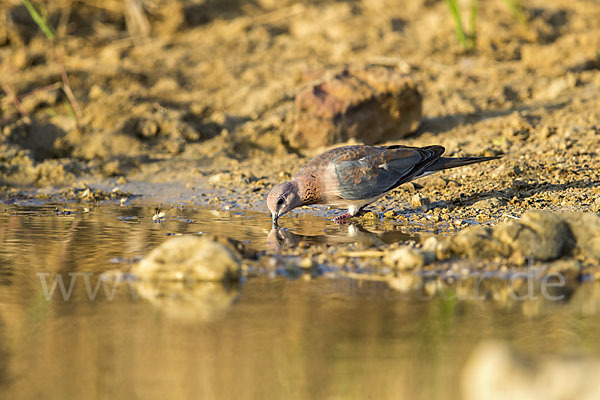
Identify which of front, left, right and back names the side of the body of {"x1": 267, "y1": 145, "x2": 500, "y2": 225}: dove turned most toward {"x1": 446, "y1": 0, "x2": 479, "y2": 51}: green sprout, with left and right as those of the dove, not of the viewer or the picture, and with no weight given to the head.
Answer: right

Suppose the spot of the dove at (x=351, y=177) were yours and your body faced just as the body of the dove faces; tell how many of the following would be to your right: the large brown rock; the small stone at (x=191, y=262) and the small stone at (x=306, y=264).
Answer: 1

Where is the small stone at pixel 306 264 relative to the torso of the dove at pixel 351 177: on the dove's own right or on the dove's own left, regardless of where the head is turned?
on the dove's own left

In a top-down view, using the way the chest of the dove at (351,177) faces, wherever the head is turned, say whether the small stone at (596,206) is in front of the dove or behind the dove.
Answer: behind

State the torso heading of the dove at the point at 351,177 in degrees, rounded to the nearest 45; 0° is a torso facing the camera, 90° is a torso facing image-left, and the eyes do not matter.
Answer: approximately 90°

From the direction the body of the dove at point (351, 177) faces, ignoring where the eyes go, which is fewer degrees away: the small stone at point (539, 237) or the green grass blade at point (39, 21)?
the green grass blade

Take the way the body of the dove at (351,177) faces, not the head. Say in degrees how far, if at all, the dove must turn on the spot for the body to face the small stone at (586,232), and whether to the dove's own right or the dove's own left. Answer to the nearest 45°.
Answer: approximately 135° to the dove's own left

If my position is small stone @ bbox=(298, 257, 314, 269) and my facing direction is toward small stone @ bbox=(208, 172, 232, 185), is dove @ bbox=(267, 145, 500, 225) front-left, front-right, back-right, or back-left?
front-right

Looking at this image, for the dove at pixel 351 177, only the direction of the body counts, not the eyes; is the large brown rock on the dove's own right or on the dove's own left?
on the dove's own right

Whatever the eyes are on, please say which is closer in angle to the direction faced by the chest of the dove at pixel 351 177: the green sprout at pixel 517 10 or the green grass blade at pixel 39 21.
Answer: the green grass blade

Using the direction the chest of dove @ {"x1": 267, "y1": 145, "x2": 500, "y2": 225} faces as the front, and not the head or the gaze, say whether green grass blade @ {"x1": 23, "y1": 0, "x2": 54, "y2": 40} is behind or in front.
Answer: in front

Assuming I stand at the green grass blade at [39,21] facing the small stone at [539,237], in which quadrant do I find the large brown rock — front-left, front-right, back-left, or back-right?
front-left

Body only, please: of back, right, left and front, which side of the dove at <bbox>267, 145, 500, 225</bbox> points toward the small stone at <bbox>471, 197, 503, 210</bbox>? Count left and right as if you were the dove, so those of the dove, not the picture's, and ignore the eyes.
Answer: back
